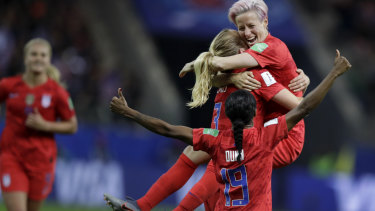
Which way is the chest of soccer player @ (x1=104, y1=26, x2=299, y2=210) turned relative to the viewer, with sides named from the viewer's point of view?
facing away from the viewer and to the right of the viewer

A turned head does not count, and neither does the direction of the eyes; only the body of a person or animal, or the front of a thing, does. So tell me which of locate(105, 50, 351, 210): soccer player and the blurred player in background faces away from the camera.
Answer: the soccer player

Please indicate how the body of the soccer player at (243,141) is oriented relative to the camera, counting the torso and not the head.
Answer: away from the camera

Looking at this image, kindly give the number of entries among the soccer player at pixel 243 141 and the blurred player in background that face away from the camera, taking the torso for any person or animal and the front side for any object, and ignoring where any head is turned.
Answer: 1

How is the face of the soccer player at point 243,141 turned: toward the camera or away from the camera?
away from the camera

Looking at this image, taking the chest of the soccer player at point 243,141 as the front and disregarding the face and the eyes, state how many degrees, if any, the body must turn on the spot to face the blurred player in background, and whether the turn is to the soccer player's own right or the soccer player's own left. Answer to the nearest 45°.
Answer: approximately 45° to the soccer player's own left

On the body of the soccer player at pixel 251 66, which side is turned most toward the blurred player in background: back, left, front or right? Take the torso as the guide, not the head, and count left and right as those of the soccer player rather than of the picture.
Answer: right

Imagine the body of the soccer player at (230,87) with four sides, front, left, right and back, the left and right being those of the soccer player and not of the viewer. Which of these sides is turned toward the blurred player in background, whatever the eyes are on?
left
